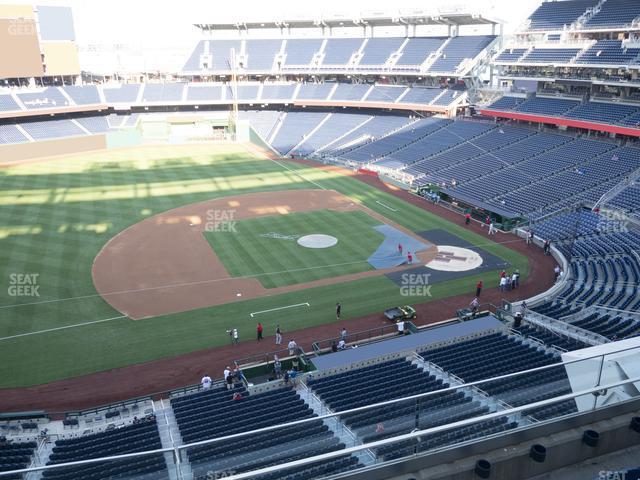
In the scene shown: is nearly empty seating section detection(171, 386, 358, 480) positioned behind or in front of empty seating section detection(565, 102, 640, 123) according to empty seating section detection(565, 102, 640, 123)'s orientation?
in front

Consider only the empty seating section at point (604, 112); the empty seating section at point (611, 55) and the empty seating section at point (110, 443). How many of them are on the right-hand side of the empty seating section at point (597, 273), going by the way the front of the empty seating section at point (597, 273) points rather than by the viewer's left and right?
2

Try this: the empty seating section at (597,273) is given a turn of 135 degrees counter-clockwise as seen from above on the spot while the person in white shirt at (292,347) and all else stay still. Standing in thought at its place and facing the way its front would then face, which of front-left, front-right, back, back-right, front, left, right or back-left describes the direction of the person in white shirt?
right

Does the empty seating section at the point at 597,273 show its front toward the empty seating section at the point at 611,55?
no

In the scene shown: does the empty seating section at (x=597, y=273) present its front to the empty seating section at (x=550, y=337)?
no

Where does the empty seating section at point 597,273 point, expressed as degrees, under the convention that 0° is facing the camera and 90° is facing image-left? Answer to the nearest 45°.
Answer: approximately 90°

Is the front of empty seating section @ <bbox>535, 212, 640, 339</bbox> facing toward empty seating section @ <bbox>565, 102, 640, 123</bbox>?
no

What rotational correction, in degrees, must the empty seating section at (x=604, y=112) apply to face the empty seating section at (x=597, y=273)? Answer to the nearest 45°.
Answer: approximately 45° to its left

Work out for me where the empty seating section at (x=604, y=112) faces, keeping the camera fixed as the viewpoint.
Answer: facing the viewer and to the left of the viewer

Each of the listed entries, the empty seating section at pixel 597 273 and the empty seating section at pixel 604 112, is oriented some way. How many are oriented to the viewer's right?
0

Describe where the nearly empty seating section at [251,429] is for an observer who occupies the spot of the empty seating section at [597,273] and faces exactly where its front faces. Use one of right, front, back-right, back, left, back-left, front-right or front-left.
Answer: left

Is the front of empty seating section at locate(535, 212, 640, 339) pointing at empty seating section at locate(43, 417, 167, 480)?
no

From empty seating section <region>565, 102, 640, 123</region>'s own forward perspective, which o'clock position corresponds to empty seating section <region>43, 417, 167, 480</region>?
empty seating section <region>43, 417, 167, 480</region> is roughly at 11 o'clock from empty seating section <region>565, 102, 640, 123</region>.

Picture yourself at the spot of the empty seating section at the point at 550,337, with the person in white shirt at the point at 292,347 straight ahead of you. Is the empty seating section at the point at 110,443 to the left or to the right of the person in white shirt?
left
